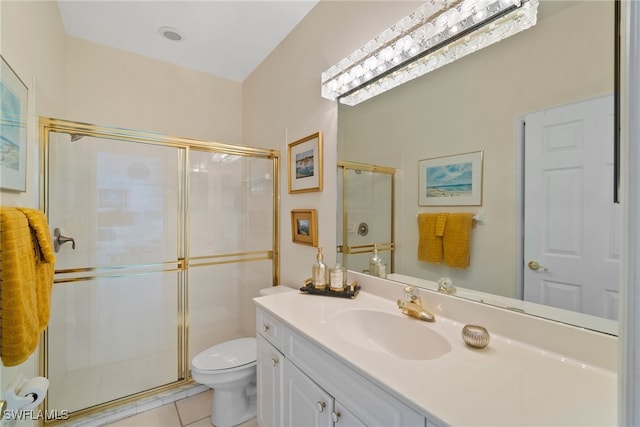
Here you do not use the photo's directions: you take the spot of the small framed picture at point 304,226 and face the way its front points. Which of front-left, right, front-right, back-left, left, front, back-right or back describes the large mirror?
left

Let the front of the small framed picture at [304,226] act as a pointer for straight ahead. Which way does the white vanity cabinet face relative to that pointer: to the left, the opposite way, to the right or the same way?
the same way

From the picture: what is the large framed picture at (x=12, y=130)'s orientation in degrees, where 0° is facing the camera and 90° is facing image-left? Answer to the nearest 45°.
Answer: approximately 270°

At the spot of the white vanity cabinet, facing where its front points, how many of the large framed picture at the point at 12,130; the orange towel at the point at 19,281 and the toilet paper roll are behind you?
0

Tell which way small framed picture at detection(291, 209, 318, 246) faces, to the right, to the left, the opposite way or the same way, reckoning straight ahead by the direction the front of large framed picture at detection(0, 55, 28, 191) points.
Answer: the opposite way

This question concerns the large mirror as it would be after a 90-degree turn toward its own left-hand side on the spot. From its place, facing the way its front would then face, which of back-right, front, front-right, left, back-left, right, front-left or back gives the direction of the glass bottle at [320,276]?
back-right

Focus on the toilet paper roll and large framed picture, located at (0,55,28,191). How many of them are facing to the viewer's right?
2

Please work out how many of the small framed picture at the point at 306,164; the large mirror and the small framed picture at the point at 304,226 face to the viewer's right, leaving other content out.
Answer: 0

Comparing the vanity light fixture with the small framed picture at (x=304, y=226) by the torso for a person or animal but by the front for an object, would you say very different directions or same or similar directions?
same or similar directions
